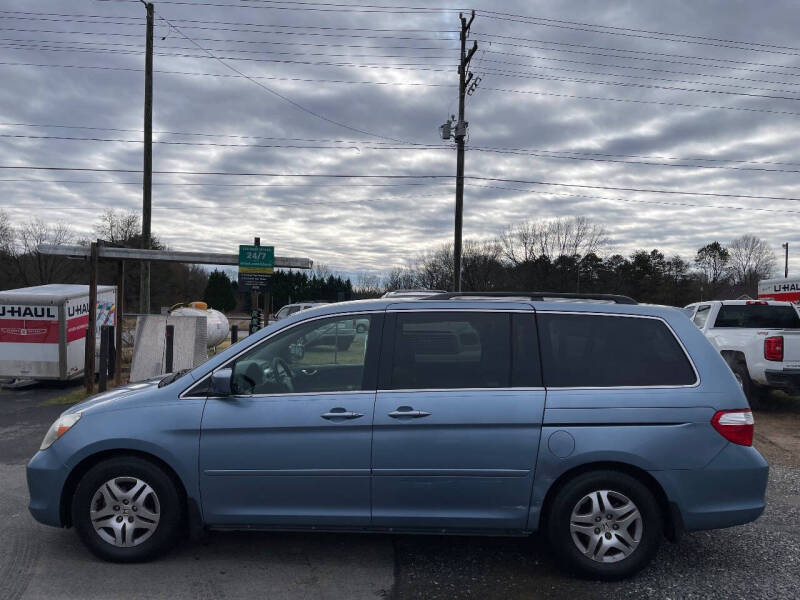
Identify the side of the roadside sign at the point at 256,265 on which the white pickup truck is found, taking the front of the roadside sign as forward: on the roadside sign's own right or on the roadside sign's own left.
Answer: on the roadside sign's own left

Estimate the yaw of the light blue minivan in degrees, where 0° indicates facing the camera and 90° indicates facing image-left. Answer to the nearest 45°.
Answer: approximately 90°

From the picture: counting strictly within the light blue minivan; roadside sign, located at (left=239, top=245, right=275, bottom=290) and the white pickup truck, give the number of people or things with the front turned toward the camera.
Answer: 1

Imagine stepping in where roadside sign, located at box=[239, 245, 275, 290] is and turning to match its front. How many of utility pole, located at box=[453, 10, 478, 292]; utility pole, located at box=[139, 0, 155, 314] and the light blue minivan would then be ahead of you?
1

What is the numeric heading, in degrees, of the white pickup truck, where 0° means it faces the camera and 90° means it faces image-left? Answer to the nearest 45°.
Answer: approximately 135°

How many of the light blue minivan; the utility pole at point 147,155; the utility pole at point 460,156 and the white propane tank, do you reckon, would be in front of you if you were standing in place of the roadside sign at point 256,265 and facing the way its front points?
1

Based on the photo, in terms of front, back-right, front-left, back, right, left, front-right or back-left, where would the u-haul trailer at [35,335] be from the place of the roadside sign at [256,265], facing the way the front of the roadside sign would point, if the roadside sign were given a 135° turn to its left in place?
back-left

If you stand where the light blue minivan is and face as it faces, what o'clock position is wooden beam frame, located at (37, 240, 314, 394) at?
The wooden beam frame is roughly at 2 o'clock from the light blue minivan.

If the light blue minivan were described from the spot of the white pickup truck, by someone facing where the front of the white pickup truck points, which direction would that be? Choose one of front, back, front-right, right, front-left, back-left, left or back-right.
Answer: back-left

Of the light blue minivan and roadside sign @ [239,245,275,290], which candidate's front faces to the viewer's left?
the light blue minivan

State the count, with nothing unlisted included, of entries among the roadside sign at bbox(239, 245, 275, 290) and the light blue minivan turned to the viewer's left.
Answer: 1

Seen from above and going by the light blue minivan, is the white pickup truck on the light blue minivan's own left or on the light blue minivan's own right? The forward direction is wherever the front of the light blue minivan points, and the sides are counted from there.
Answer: on the light blue minivan's own right

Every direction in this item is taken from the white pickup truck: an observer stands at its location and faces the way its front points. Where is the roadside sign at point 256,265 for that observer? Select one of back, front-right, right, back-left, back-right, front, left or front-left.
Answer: front-left

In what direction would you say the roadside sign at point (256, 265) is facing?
toward the camera

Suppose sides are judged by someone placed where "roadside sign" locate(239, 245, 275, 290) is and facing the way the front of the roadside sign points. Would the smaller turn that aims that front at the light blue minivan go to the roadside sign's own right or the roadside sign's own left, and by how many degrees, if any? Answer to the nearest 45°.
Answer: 0° — it already faces it
